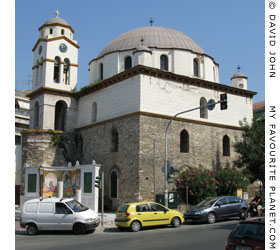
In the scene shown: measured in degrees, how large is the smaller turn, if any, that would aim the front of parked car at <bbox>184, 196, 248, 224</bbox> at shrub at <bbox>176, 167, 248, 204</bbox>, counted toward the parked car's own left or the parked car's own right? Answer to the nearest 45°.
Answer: approximately 135° to the parked car's own right

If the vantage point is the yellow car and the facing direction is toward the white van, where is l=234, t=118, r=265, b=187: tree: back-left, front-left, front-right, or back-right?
back-right

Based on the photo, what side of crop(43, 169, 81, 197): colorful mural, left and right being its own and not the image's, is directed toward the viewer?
front

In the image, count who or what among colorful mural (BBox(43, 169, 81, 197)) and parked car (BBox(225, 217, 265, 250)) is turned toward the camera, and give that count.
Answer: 1

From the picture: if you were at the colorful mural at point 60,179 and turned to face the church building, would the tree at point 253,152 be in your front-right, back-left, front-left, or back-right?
front-right

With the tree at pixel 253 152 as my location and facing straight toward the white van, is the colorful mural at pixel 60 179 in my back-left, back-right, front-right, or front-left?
front-right
